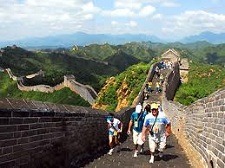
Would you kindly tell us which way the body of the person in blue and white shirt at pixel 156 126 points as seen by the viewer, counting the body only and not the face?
toward the camera
